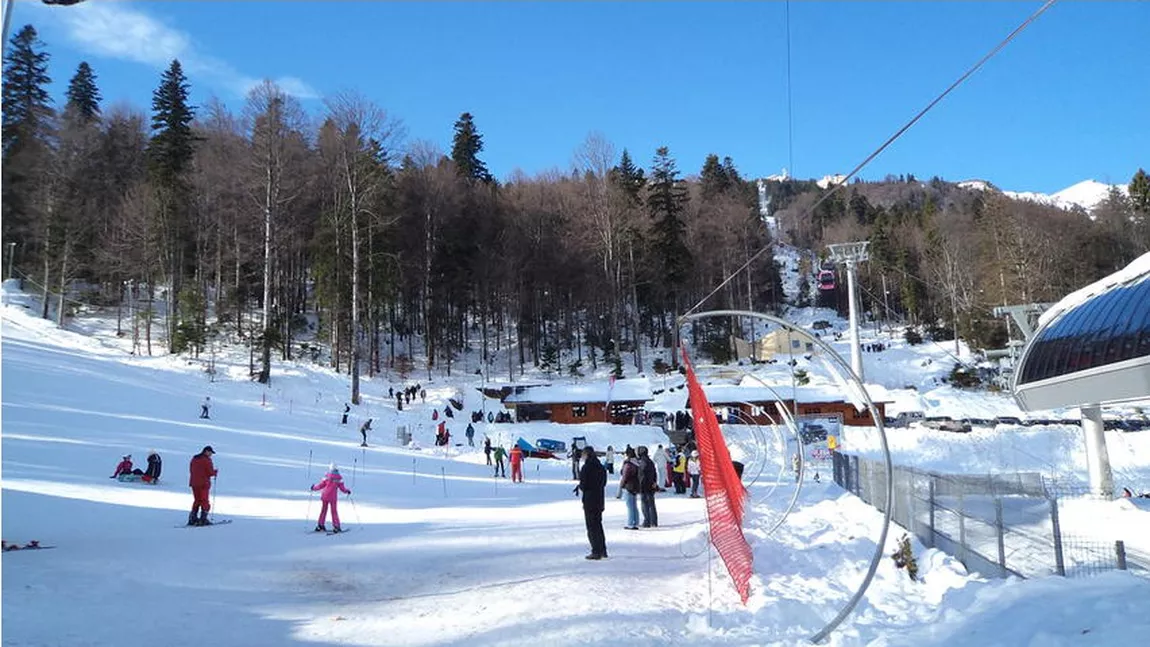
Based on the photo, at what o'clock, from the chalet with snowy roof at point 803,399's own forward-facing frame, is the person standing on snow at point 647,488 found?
The person standing on snow is roughly at 12 o'clock from the chalet with snowy roof.

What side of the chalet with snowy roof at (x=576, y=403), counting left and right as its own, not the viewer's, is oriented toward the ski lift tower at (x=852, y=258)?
left

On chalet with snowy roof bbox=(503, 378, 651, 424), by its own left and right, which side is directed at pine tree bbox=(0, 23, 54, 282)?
right

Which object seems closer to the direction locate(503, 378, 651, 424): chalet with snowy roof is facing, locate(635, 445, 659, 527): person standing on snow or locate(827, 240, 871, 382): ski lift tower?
the person standing on snow

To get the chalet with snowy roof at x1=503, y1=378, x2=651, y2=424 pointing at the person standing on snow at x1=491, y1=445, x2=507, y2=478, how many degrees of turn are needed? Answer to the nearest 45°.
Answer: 0° — it already faces them

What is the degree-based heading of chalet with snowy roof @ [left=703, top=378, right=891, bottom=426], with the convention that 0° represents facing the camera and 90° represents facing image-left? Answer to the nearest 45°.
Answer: approximately 0°

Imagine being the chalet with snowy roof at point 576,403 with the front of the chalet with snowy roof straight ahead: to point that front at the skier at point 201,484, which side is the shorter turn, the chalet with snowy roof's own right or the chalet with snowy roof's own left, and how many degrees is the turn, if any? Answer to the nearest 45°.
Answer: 0° — it already faces them

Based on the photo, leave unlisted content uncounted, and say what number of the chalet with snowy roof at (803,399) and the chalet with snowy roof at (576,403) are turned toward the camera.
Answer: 2
